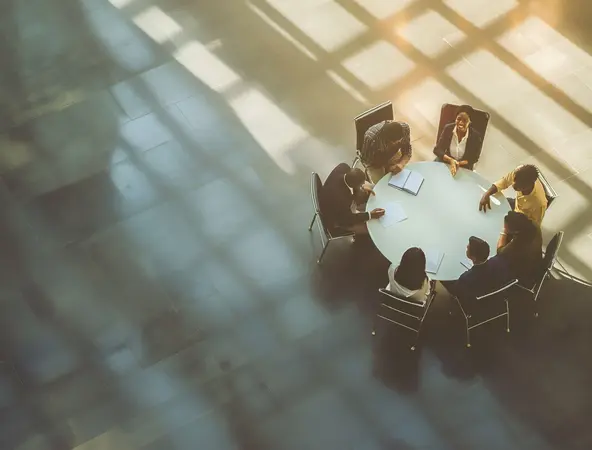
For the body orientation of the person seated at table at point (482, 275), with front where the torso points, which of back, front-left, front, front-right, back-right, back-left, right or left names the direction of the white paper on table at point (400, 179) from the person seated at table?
front

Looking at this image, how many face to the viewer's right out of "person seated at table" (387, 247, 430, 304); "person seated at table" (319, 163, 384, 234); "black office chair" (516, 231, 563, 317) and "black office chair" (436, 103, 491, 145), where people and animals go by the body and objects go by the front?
1

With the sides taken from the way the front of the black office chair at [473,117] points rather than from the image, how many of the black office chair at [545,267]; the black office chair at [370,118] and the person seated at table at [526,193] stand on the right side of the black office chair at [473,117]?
1

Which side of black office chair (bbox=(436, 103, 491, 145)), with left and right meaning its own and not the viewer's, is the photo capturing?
front

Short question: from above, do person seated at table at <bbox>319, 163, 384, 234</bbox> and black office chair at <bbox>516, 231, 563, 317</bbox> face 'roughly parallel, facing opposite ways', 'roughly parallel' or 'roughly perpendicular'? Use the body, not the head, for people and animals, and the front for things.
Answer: roughly parallel, facing opposite ways

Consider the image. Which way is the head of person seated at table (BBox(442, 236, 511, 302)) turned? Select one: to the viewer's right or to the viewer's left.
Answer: to the viewer's left

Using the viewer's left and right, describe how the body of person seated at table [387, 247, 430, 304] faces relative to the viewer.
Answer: facing away from the viewer

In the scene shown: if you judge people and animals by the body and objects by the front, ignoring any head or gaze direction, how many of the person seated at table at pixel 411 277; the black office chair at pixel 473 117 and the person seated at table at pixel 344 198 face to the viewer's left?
0

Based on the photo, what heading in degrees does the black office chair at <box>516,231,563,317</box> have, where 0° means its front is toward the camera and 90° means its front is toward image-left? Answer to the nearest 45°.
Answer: approximately 90°

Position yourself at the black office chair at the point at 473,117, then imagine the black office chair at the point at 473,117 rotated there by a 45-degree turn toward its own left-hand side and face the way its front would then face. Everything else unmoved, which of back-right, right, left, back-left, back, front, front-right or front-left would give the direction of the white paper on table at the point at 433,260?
front-right

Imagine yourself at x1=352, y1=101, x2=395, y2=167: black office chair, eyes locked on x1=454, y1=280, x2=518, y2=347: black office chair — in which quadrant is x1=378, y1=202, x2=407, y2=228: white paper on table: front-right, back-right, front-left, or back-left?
front-right

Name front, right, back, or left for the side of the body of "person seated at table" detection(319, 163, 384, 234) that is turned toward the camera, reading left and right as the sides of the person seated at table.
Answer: right

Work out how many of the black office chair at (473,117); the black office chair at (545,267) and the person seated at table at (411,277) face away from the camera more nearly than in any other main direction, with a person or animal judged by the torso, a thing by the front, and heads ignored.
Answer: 1

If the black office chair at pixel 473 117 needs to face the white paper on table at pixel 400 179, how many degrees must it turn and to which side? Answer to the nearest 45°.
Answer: approximately 45° to its right

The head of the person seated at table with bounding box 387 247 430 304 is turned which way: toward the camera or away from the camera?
away from the camera

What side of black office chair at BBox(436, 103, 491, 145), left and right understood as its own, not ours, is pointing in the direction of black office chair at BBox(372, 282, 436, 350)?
front

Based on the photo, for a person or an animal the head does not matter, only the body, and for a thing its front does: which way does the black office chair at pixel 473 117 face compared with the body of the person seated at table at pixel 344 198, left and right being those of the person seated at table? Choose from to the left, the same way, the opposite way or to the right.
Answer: to the right

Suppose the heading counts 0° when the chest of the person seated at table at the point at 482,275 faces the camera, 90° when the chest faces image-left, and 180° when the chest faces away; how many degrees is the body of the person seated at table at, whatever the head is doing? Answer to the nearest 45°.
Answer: approximately 135°

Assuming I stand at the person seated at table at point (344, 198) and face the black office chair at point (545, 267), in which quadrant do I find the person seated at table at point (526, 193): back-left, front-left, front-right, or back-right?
front-left

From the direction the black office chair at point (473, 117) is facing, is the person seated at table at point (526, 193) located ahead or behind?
ahead

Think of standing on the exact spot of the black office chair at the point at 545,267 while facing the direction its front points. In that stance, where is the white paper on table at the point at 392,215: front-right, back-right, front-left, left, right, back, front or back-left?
front
